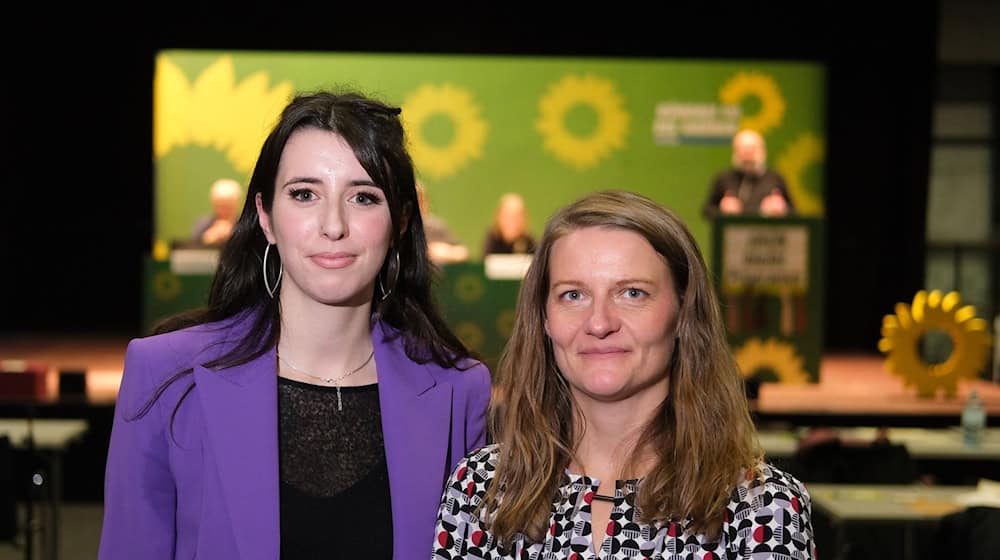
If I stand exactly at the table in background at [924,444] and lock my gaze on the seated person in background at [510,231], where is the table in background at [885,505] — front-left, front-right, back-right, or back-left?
back-left

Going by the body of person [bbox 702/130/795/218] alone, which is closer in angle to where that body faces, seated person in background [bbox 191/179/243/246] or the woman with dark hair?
the woman with dark hair

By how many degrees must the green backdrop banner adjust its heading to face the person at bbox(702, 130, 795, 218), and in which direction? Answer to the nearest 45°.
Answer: approximately 45° to its left

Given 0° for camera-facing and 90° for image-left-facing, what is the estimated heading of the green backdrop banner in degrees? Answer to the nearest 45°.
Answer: approximately 0°

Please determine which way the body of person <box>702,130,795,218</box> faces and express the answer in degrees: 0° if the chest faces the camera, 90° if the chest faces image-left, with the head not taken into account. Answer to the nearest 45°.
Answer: approximately 0°
